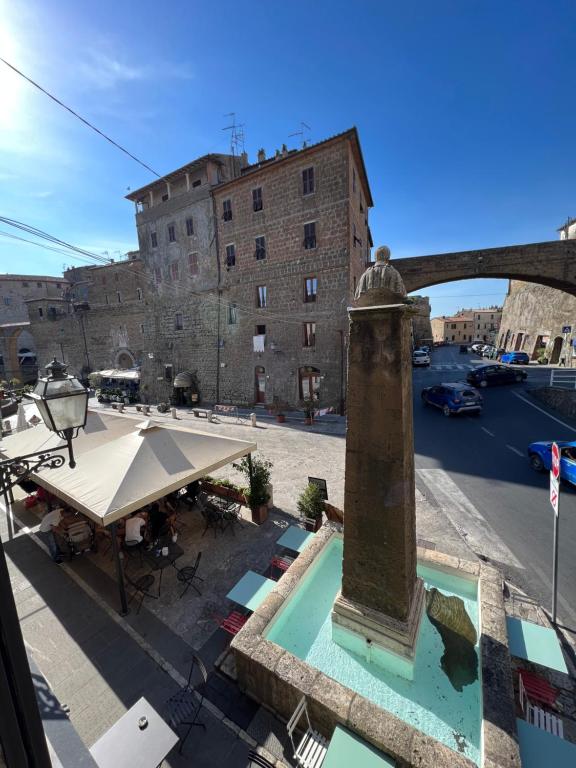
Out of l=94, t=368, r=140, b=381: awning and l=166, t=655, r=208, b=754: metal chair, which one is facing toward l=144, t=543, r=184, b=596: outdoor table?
the awning

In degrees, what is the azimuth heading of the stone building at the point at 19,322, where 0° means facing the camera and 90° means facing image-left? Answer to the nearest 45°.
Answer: approximately 315°

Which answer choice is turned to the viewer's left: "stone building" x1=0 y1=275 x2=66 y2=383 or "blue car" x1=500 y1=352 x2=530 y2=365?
the blue car

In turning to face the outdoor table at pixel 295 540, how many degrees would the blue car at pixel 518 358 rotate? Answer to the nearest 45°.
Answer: approximately 90° to its left

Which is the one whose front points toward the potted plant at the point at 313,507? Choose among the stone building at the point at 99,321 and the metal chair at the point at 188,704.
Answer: the stone building

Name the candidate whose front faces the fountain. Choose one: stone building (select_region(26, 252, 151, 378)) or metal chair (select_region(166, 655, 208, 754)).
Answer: the stone building

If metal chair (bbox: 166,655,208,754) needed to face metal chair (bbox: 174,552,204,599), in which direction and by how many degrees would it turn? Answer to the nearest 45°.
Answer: approximately 135° to its right

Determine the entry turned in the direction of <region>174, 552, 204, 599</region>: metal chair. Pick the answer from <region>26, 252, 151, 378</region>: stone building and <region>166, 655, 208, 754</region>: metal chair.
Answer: the stone building

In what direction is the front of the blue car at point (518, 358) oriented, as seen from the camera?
facing to the left of the viewer
